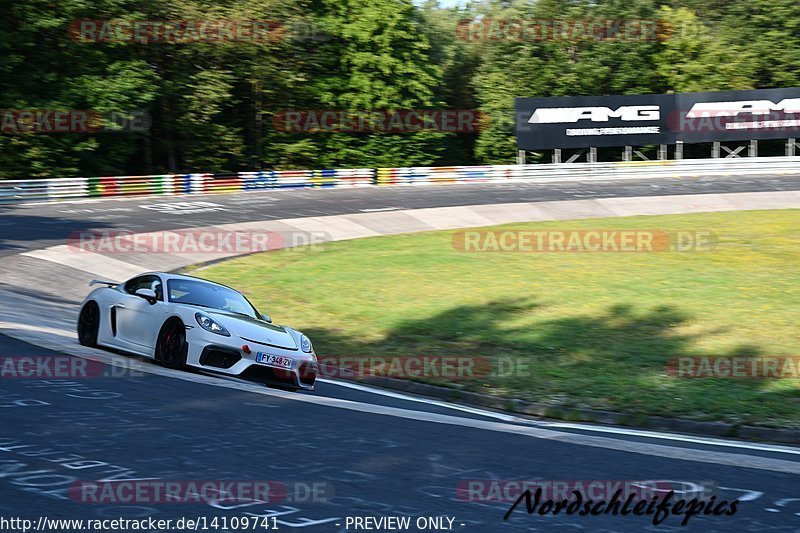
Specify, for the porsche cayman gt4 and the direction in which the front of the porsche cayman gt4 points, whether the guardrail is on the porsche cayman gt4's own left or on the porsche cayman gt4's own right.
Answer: on the porsche cayman gt4's own left

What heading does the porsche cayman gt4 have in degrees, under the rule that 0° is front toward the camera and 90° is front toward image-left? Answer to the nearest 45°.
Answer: approximately 315°
